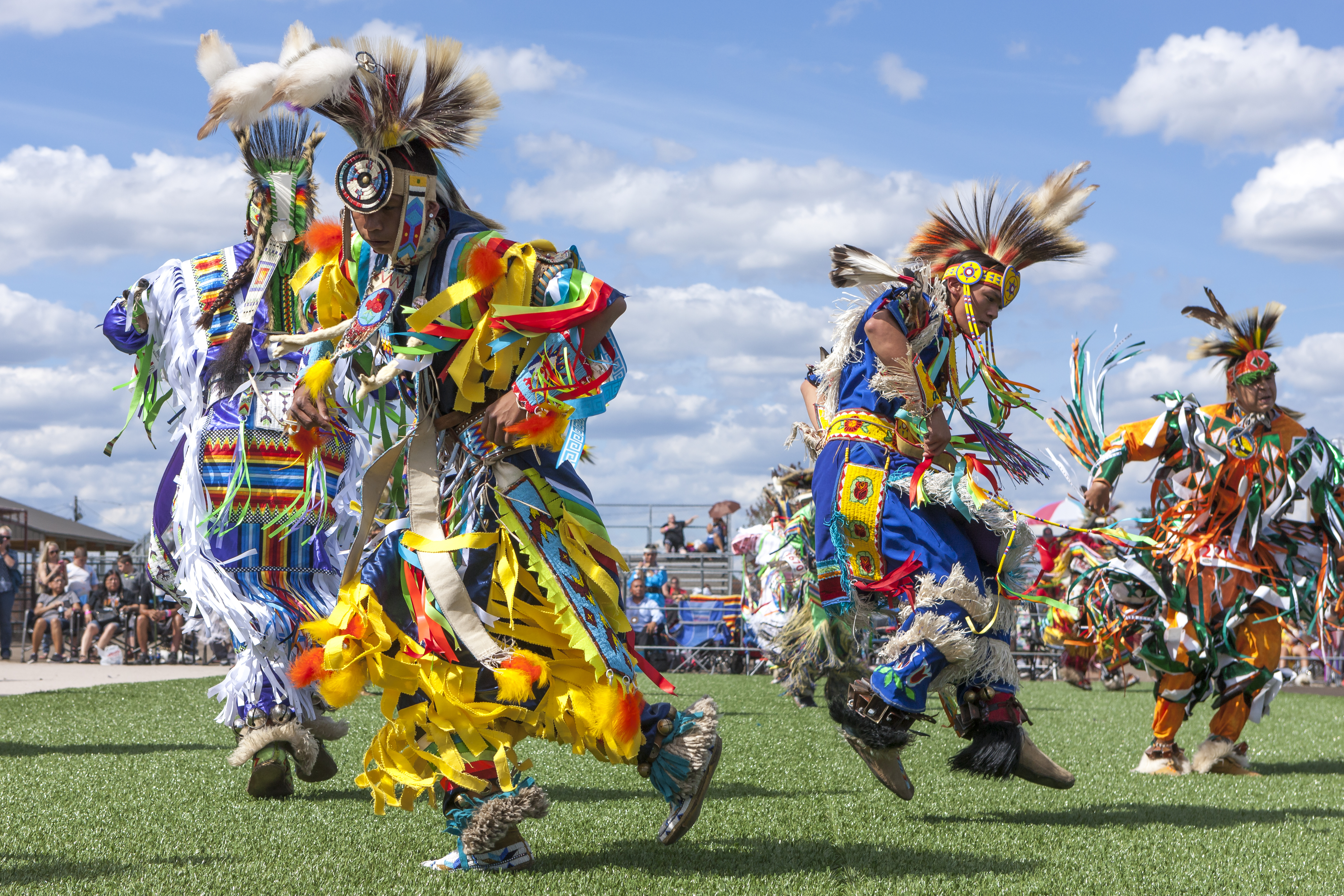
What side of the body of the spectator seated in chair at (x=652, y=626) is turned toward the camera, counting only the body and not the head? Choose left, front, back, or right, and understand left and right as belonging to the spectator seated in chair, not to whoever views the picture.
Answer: front

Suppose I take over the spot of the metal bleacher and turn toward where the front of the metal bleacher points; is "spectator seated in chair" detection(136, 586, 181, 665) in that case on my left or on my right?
on my right

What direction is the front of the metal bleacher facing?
toward the camera

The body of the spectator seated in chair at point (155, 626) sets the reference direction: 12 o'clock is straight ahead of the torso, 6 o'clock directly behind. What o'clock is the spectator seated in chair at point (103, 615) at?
the spectator seated in chair at point (103, 615) is roughly at 4 o'clock from the spectator seated in chair at point (155, 626).

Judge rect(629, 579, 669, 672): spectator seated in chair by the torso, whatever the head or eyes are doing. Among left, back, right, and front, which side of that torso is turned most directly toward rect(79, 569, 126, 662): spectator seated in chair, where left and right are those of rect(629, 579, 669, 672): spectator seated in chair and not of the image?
right

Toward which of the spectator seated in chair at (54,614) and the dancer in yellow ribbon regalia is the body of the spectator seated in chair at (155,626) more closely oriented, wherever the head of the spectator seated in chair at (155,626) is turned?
the dancer in yellow ribbon regalia

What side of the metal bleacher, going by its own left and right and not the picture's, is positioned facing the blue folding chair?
front

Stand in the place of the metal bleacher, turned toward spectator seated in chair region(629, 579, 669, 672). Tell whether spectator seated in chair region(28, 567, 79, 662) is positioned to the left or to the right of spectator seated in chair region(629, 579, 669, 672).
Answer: right

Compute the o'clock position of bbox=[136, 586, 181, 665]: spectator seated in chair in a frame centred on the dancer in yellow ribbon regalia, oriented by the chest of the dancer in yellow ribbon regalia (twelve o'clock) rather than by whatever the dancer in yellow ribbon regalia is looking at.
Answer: The spectator seated in chair is roughly at 4 o'clock from the dancer in yellow ribbon regalia.

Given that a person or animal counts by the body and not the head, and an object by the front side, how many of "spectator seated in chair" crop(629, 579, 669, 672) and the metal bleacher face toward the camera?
2

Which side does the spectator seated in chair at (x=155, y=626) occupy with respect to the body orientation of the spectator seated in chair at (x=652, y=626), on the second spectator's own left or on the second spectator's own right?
on the second spectator's own right
